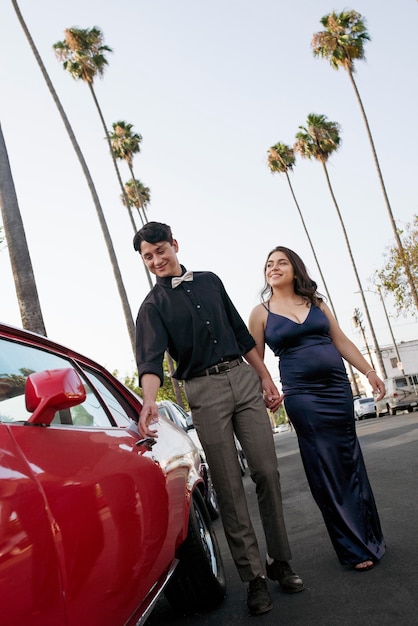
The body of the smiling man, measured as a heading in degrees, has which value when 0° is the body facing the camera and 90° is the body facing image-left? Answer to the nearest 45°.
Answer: approximately 0°

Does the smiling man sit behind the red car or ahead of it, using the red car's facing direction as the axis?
behind

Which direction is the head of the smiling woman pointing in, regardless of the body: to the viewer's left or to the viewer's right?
to the viewer's left

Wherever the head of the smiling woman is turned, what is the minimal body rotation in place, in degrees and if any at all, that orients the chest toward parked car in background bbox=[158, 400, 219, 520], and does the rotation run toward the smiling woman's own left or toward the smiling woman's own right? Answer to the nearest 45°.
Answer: approximately 135° to the smiling woman's own right

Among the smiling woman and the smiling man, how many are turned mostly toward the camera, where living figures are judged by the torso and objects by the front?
2

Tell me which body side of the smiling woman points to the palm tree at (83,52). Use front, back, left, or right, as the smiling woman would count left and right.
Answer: back

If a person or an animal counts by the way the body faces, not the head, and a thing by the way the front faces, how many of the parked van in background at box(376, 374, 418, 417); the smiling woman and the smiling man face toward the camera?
2

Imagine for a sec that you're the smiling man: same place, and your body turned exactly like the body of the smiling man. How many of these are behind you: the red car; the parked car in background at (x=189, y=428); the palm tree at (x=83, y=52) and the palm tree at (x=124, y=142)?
3

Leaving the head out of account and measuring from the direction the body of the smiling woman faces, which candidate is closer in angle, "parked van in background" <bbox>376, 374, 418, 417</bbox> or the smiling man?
the smiling man

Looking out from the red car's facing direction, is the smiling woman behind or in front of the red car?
behind
